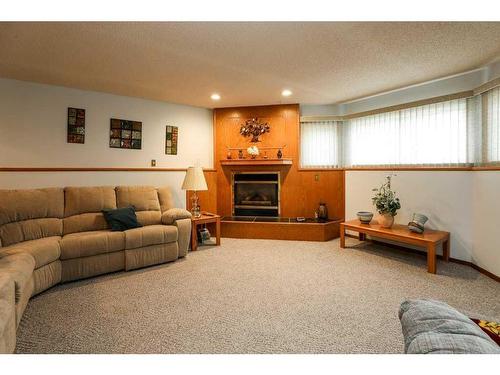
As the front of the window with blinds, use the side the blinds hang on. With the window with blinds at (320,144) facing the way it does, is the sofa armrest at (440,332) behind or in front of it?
in front

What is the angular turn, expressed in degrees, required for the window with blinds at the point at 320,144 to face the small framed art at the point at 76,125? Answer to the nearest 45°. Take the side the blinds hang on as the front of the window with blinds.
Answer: approximately 45° to its right

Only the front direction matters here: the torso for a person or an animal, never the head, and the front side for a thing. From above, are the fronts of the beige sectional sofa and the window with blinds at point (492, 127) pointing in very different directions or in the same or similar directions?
very different directions

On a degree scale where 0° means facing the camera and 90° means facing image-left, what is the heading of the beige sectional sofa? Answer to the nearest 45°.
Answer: approximately 315°

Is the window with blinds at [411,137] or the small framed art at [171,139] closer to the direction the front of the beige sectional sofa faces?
the window with blinds

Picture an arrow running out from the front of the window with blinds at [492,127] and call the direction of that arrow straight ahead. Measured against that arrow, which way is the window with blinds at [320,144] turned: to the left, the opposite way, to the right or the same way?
to the left

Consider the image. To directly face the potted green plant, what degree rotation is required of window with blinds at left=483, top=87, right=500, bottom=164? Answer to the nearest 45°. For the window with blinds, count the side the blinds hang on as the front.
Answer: approximately 45° to its right

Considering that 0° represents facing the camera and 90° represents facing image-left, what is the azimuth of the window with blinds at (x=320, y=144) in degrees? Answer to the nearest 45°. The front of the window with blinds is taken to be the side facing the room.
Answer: approximately 0°

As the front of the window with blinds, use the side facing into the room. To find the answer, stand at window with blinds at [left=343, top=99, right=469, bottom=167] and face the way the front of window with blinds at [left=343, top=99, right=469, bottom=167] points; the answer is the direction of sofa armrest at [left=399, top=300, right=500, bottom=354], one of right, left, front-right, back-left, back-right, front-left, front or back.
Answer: front-left

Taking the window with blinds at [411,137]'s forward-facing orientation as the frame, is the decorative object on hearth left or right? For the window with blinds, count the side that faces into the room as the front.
on its right
